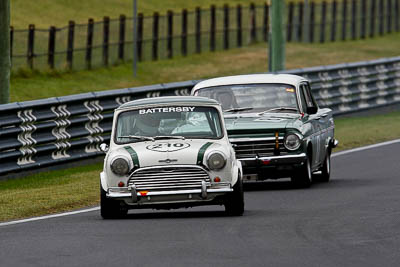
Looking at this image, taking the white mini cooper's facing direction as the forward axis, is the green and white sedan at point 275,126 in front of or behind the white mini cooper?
behind

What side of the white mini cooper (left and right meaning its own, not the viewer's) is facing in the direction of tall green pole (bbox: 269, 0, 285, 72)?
back

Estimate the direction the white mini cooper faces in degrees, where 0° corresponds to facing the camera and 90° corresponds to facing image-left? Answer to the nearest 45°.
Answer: approximately 0°

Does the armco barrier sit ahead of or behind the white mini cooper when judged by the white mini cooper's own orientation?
behind

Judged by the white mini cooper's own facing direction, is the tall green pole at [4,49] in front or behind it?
behind
